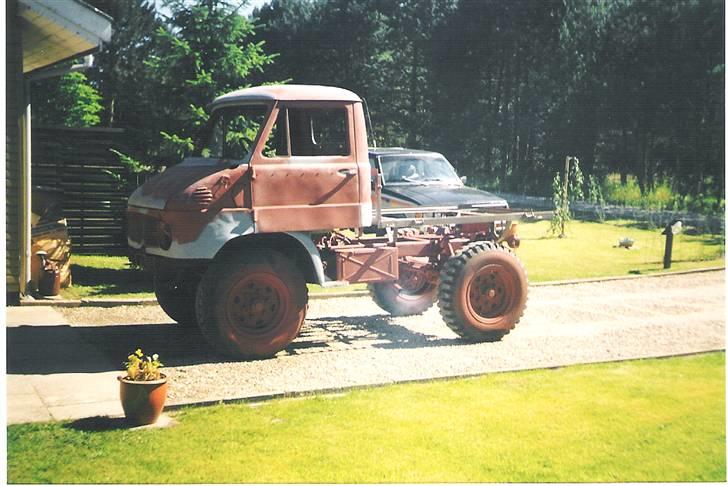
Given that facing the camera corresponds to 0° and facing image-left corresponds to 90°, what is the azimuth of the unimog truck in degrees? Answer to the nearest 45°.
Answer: approximately 45°

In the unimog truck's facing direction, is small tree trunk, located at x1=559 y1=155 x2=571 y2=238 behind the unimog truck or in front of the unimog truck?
behind

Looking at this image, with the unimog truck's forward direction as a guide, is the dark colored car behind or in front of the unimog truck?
behind

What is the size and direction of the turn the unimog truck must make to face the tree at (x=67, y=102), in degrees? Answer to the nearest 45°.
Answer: approximately 90° to its right
